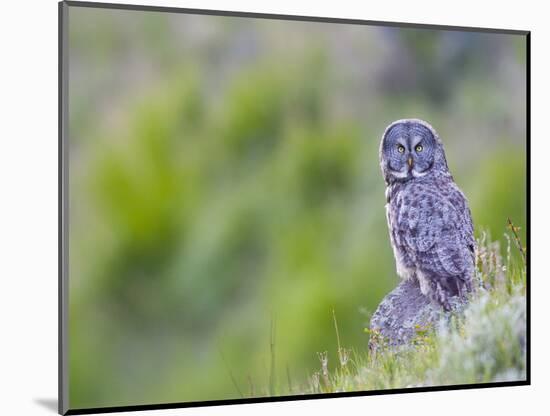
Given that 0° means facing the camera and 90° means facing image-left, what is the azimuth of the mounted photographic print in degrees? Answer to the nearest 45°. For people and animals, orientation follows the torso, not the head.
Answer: approximately 315°
